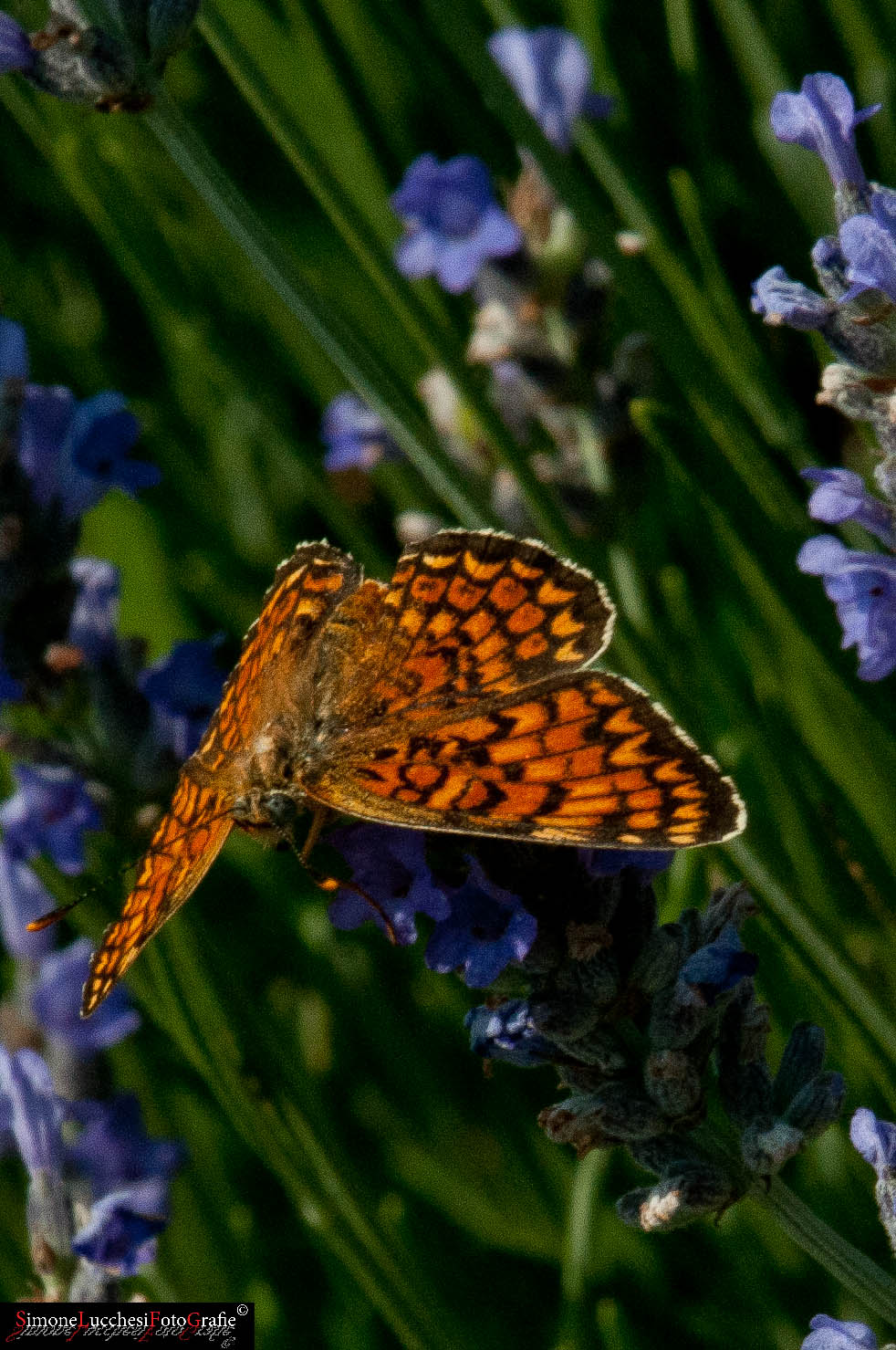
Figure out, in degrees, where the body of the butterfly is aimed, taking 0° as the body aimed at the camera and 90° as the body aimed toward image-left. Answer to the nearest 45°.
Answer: approximately 45°

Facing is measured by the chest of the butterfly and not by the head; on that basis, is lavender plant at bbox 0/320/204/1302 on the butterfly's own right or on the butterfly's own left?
on the butterfly's own right
